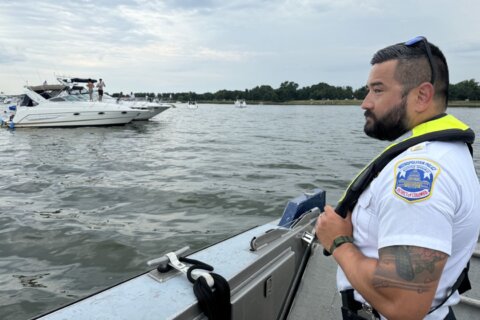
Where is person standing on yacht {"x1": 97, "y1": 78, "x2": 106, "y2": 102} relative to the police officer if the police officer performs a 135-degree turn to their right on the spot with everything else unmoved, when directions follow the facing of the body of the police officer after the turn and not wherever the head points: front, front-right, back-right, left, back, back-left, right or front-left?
left

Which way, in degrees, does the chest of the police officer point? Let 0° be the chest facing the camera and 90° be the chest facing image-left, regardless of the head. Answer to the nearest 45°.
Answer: approximately 90°

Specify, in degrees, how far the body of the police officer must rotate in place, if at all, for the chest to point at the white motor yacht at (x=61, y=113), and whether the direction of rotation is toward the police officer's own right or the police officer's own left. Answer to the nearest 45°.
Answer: approximately 45° to the police officer's own right

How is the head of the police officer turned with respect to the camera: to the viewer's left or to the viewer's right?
to the viewer's left
